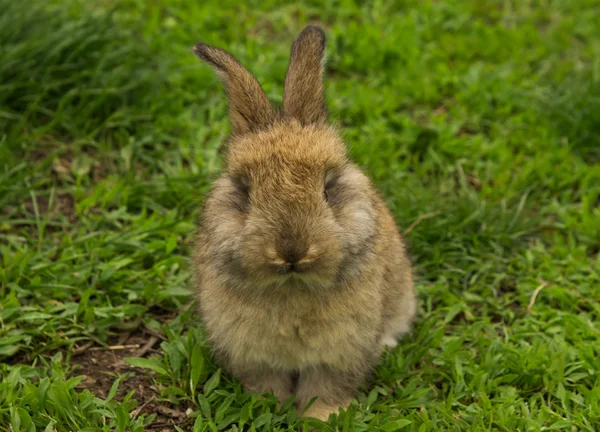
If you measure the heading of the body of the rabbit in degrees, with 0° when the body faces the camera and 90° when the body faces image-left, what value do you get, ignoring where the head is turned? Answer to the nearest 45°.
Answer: approximately 0°
